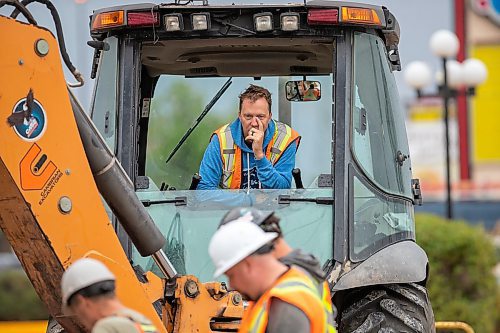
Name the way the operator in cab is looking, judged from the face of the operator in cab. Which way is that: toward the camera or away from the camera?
toward the camera

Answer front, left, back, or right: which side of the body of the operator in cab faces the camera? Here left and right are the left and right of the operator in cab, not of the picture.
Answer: front

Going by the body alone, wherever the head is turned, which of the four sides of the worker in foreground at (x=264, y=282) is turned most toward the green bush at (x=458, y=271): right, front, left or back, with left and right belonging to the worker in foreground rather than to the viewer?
right

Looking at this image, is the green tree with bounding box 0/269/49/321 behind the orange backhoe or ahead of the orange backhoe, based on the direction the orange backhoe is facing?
ahead
